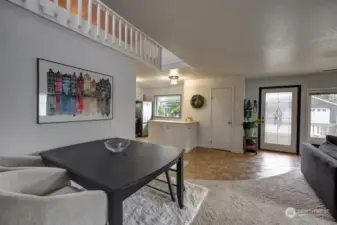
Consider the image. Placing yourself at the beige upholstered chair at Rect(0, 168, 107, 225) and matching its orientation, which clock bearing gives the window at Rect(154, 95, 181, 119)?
The window is roughly at 12 o'clock from the beige upholstered chair.

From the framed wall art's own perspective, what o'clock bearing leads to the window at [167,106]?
The window is roughly at 9 o'clock from the framed wall art.

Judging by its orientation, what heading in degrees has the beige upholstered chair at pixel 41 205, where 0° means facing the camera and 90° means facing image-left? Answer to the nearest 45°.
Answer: approximately 225°

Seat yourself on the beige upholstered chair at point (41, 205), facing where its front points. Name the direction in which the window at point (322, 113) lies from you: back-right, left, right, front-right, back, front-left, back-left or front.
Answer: front-right

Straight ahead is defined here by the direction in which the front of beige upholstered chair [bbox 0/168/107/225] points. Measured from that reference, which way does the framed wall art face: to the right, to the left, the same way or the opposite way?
to the right

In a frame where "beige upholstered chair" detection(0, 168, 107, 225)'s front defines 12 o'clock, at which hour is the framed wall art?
The framed wall art is roughly at 11 o'clock from the beige upholstered chair.

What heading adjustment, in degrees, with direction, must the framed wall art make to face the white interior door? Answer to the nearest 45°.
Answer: approximately 45° to its left

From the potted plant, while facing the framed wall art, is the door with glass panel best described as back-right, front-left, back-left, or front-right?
back-left

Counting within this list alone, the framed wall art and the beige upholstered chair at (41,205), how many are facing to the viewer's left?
0

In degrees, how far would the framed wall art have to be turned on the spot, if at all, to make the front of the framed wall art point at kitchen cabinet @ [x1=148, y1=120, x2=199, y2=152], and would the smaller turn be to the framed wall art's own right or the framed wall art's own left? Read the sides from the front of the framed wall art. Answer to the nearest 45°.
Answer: approximately 90° to the framed wall art's own left

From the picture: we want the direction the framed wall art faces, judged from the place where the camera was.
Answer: facing the viewer and to the right of the viewer

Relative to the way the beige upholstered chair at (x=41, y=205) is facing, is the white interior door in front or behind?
in front

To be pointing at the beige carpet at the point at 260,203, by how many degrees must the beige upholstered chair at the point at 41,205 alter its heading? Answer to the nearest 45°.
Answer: approximately 45° to its right

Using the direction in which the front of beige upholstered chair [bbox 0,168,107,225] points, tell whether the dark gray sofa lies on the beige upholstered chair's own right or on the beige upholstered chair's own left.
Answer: on the beige upholstered chair's own right
